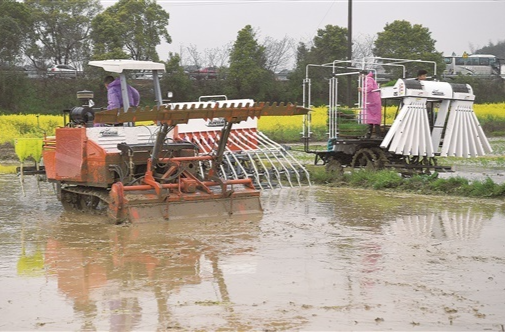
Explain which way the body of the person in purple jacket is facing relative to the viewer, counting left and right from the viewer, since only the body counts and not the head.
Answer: facing away from the viewer and to the left of the viewer
